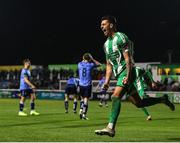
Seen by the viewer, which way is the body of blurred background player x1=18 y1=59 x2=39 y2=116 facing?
to the viewer's right

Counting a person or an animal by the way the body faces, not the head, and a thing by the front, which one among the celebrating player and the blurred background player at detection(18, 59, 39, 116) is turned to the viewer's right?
the blurred background player

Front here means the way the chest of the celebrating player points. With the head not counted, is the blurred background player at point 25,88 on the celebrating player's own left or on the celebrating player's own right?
on the celebrating player's own right

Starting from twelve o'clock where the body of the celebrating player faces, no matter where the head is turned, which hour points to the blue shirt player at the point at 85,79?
The blue shirt player is roughly at 4 o'clock from the celebrating player.

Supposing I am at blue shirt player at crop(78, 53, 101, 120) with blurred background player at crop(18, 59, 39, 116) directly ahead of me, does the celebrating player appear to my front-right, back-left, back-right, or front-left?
back-left

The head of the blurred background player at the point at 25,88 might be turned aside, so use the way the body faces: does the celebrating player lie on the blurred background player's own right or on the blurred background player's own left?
on the blurred background player's own right

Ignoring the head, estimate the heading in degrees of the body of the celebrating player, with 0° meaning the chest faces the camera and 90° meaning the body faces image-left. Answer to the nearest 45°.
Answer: approximately 45°

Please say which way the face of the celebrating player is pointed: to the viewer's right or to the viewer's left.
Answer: to the viewer's left
